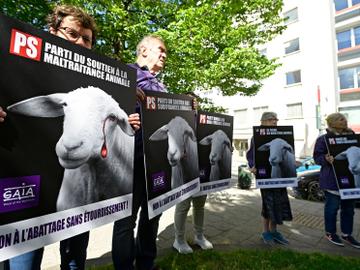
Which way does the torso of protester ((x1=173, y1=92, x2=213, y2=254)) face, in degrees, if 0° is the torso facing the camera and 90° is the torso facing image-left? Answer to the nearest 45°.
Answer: approximately 315°

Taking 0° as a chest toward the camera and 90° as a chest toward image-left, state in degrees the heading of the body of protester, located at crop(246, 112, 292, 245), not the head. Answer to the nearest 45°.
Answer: approximately 315°

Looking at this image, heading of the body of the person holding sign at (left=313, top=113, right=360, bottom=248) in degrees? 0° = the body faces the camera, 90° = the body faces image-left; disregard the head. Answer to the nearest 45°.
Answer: approximately 315°

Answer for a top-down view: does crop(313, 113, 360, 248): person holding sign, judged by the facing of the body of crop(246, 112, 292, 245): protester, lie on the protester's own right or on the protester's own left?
on the protester's own left

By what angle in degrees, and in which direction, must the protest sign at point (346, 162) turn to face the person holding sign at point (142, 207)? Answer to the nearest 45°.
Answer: approximately 45° to its right

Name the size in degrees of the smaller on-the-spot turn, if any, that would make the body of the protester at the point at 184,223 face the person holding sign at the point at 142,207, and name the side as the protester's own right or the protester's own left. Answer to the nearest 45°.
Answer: approximately 45° to the protester's own right

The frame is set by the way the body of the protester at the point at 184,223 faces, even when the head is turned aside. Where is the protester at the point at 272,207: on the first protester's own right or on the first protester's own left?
on the first protester's own left
